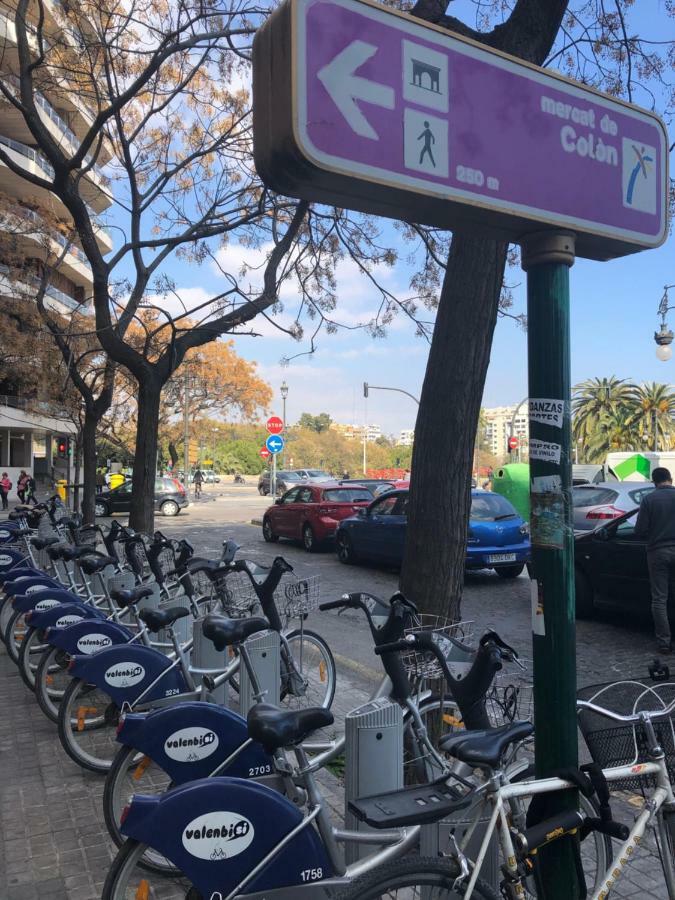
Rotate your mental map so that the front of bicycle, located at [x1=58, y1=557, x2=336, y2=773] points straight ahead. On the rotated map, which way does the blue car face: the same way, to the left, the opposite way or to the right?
to the left

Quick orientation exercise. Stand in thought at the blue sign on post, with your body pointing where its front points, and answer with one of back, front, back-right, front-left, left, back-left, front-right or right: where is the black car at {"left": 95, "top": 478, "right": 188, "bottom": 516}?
back-right

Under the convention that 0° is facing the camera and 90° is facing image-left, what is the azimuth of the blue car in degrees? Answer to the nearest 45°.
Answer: approximately 135°

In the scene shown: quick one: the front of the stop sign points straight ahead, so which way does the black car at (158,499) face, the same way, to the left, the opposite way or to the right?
to the right

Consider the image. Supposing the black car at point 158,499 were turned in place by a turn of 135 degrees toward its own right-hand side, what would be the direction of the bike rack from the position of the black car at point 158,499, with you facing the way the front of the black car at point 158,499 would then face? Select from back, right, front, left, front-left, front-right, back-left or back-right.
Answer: back-right

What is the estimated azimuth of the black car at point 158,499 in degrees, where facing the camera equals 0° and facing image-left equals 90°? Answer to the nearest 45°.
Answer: approximately 90°

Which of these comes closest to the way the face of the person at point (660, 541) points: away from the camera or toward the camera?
away from the camera

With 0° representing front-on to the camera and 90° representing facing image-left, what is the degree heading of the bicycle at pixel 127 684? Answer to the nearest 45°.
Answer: approximately 225°

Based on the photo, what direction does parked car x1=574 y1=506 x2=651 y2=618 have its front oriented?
to the viewer's left

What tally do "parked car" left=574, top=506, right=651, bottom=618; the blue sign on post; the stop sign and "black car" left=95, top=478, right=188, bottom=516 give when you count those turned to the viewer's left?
2

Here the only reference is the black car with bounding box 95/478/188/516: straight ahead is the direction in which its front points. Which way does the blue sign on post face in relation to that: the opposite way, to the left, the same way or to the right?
to the left

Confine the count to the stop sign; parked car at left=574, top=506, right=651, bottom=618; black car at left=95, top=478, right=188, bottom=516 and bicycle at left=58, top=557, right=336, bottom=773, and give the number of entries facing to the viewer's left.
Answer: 2
